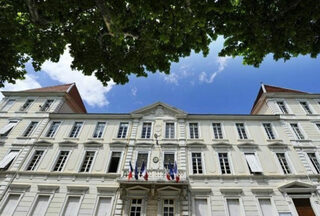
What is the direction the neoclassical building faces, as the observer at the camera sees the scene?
facing the viewer
